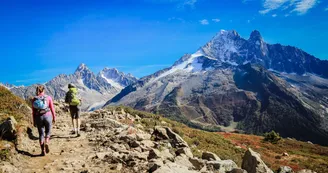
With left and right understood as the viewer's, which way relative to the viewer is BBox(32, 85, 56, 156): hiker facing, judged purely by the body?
facing away from the viewer

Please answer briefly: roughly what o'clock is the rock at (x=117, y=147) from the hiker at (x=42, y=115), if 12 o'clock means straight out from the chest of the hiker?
The rock is roughly at 3 o'clock from the hiker.

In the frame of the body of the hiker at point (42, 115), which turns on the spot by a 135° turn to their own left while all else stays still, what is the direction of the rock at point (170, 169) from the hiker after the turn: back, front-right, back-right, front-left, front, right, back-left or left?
left

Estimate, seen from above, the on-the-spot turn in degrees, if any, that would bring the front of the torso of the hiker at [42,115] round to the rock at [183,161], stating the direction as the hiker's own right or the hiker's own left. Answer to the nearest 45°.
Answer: approximately 90° to the hiker's own right

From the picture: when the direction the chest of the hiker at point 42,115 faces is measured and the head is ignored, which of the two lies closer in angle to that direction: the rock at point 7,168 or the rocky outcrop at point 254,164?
the rocky outcrop

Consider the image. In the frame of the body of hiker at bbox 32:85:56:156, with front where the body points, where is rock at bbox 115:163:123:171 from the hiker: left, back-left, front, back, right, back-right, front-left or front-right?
back-right

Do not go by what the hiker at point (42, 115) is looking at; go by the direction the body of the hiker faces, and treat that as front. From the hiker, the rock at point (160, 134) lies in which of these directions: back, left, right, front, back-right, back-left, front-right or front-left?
front-right

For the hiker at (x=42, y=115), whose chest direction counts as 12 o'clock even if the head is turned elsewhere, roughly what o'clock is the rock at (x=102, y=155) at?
The rock is roughly at 4 o'clock from the hiker.

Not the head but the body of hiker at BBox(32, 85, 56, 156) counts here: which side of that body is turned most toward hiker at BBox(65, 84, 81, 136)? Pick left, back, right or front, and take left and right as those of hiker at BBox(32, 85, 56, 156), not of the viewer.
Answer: front

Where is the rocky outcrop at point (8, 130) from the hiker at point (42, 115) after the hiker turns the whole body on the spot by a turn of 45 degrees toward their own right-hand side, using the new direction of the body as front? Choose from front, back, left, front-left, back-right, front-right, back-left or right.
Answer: left

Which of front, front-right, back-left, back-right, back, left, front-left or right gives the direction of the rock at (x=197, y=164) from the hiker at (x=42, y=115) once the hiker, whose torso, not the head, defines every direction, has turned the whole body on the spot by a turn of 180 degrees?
left

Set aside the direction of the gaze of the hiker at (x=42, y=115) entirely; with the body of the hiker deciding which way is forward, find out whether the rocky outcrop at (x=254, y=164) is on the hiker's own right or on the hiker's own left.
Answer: on the hiker's own right
